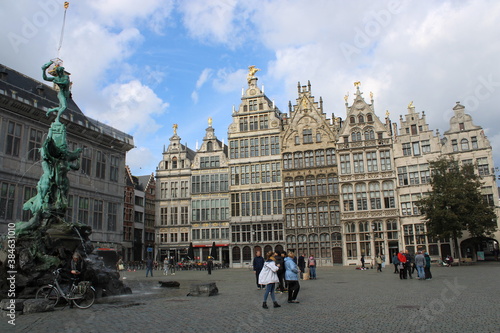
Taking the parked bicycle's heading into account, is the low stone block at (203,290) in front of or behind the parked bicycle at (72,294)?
behind

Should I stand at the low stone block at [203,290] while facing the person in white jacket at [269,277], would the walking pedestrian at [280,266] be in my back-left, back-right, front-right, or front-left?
front-left

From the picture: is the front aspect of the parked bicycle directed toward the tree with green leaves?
no
